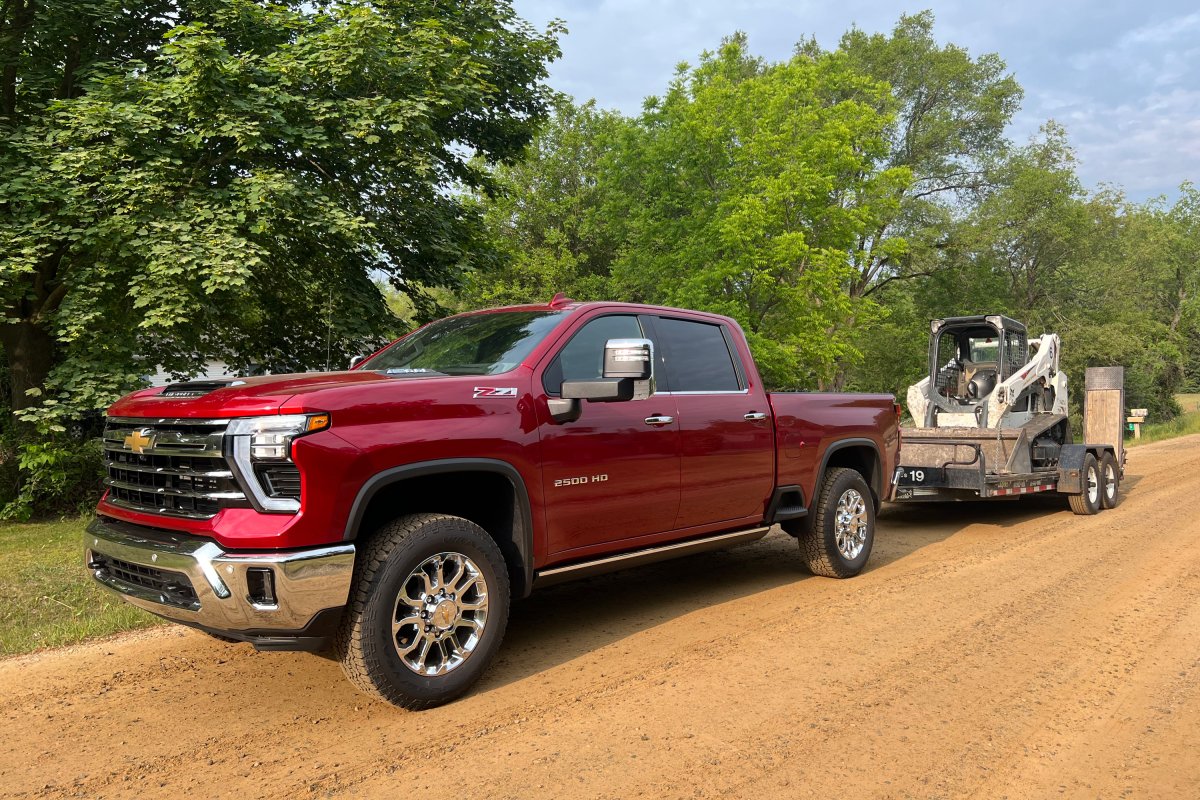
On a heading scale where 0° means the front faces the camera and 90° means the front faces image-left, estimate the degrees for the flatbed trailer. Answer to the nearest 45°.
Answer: approximately 45°

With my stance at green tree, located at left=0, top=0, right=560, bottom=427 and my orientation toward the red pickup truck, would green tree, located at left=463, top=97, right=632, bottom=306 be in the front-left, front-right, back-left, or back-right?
back-left

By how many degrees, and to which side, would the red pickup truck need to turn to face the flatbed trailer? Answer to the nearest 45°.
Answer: approximately 180°

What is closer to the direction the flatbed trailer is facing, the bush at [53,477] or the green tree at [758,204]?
the bush

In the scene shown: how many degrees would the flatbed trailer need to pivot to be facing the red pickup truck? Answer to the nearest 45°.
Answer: approximately 45° to its left
